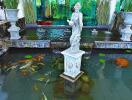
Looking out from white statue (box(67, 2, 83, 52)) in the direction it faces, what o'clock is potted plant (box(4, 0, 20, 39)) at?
The potted plant is roughly at 3 o'clock from the white statue.

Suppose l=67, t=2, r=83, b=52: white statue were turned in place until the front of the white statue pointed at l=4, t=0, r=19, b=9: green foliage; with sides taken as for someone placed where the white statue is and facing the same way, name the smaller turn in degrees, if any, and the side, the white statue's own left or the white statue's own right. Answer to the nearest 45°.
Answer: approximately 90° to the white statue's own right

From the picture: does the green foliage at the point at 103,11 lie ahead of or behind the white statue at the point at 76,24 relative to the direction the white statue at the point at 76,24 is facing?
behind

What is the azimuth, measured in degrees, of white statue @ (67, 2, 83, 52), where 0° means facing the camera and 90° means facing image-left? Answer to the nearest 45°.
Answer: approximately 45°

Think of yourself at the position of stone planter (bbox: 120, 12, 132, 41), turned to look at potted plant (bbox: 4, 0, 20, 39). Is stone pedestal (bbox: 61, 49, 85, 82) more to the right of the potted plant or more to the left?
left
